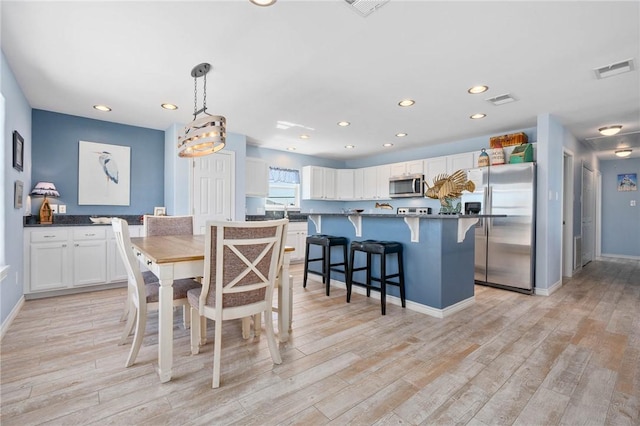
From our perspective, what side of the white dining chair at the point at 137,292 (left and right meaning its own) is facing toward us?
right

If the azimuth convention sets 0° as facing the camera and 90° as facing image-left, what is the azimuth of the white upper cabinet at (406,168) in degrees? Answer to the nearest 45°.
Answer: approximately 45°

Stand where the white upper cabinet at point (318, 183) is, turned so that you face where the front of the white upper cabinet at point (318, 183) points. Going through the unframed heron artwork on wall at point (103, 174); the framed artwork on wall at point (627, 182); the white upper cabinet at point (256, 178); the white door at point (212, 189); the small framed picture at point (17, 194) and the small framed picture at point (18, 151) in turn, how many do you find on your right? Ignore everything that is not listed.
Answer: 5

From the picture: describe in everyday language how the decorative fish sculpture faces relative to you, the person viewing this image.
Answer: facing to the left of the viewer

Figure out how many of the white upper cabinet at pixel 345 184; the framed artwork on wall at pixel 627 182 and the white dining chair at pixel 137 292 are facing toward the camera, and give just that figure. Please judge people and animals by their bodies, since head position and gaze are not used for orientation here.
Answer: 2

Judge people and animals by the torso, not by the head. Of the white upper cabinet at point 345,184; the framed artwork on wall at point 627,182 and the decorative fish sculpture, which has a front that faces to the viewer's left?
the decorative fish sculpture

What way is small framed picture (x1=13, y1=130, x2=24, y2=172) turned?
to the viewer's right
